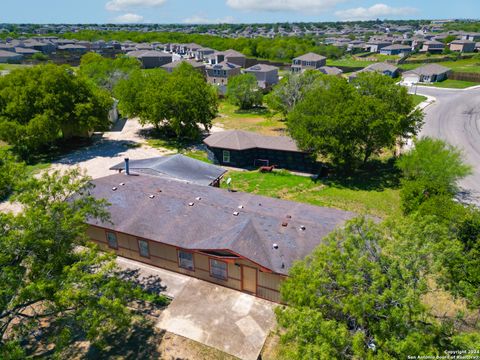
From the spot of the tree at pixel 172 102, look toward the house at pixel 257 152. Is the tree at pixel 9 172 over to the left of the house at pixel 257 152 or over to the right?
right

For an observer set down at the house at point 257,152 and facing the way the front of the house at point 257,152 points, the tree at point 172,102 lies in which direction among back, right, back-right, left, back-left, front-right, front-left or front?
back-right

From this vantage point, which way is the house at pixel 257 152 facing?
toward the camera

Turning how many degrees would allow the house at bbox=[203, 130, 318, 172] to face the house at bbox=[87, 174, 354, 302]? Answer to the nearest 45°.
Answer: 0° — it already faces it

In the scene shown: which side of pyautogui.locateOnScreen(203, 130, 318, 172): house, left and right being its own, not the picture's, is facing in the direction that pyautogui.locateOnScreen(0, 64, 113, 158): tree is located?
right

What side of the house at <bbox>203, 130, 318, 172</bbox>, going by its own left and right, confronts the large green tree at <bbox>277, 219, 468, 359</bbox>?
front

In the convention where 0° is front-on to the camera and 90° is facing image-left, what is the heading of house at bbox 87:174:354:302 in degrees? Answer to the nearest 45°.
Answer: approximately 45°

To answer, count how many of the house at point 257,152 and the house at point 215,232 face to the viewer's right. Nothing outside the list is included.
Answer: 0

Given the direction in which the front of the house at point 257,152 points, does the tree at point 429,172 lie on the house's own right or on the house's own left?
on the house's own left

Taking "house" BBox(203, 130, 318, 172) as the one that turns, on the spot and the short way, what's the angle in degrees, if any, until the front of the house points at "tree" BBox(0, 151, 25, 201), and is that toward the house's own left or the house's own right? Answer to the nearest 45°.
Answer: approximately 45° to the house's own right
